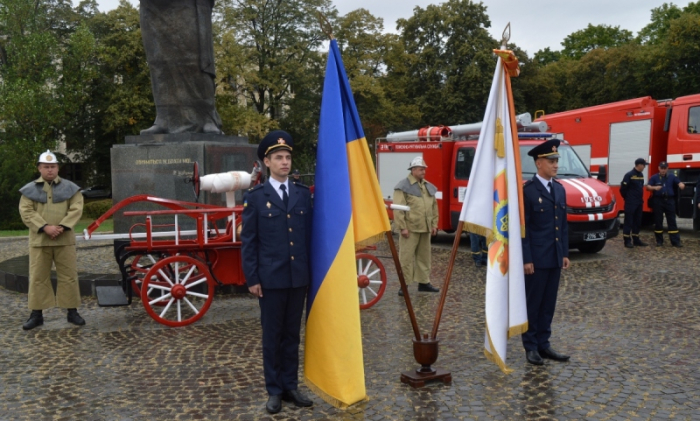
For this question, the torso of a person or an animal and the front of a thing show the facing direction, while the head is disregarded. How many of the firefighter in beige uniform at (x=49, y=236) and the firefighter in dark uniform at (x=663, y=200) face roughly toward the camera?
2

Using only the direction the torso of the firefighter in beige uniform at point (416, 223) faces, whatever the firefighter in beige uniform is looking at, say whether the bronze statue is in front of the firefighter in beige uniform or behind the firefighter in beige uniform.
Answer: behind

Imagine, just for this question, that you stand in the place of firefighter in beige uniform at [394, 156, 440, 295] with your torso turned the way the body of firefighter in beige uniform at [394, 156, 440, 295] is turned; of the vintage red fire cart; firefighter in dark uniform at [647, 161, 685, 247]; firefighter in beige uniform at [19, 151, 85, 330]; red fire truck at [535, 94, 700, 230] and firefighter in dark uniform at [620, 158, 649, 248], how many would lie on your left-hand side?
3

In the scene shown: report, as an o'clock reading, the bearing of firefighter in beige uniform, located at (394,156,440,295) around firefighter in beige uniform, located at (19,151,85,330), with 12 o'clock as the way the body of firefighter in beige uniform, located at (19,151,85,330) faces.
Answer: firefighter in beige uniform, located at (394,156,440,295) is roughly at 9 o'clock from firefighter in beige uniform, located at (19,151,85,330).

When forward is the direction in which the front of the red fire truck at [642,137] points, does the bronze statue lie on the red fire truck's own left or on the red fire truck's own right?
on the red fire truck's own right

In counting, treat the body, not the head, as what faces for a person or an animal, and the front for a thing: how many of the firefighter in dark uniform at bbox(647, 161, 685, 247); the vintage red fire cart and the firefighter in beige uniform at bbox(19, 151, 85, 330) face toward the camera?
2

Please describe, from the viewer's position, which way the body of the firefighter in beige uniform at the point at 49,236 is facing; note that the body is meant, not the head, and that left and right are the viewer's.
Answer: facing the viewer

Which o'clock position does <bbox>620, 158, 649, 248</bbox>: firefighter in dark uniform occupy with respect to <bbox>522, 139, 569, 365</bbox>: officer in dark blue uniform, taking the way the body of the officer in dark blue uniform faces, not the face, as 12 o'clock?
The firefighter in dark uniform is roughly at 8 o'clock from the officer in dark blue uniform.

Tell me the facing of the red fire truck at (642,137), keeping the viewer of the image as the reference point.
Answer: facing the viewer and to the right of the viewer

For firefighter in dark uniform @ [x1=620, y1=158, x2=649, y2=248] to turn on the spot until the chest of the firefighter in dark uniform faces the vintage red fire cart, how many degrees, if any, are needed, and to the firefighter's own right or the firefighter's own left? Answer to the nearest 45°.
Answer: approximately 90° to the firefighter's own right

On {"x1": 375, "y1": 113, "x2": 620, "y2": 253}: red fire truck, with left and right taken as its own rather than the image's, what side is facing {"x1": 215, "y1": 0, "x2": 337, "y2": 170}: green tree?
back

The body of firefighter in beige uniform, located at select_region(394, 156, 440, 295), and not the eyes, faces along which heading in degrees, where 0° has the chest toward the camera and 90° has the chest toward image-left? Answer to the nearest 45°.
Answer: approximately 315°

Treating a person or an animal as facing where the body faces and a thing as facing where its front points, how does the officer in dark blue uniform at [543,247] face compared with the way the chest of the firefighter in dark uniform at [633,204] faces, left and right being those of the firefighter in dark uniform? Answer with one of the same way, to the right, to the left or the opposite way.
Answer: the same way

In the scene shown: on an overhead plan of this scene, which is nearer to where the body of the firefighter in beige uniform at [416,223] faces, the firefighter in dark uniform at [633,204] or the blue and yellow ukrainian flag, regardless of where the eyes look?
the blue and yellow ukrainian flag

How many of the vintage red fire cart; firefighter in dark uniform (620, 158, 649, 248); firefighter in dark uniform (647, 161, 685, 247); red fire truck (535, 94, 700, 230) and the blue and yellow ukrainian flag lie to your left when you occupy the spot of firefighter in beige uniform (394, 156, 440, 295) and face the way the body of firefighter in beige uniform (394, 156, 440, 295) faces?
3

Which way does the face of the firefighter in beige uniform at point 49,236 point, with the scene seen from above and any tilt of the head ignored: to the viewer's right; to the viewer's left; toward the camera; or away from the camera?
toward the camera

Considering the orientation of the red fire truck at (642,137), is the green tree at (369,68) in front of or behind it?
behind
